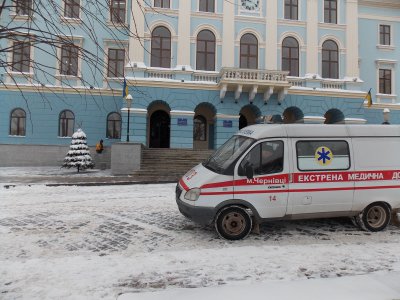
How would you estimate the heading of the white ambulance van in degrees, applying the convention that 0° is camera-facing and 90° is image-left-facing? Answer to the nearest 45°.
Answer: approximately 90°

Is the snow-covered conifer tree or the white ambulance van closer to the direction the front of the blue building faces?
the white ambulance van

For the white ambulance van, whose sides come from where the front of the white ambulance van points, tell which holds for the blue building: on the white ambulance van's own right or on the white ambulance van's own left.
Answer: on the white ambulance van's own right

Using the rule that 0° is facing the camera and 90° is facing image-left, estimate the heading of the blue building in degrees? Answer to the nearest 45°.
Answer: approximately 0°

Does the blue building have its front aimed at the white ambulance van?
yes

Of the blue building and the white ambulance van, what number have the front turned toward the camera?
1

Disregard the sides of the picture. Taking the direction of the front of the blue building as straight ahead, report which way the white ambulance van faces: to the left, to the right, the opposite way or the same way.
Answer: to the right
